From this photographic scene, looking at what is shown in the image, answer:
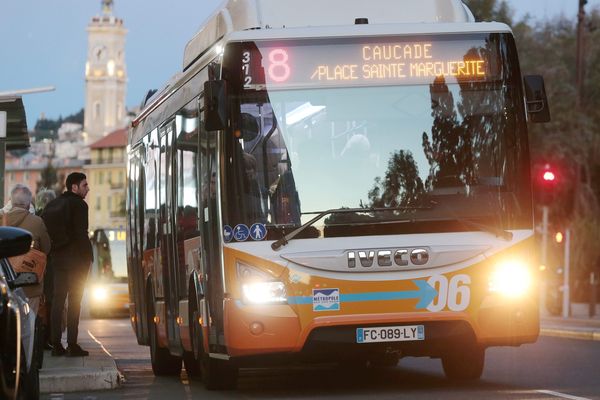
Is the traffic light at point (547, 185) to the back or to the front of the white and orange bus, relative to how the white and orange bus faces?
to the back

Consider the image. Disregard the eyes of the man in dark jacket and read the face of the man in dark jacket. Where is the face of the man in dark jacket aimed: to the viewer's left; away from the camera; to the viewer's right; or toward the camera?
to the viewer's right

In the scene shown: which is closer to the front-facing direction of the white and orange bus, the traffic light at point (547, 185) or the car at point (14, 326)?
the car

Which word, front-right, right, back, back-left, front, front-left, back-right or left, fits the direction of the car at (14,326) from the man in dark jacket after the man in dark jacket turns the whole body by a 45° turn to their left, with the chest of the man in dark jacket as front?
back

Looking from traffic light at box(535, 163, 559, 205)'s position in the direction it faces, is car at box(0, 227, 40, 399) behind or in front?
in front

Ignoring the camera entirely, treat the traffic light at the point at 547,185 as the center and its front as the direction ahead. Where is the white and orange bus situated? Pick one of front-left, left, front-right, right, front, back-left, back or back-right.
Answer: front

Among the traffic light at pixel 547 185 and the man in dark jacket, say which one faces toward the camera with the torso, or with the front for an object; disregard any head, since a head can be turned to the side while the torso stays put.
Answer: the traffic light

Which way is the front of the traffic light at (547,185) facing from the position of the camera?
facing the viewer

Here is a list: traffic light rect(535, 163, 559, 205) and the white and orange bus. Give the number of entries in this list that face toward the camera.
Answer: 2

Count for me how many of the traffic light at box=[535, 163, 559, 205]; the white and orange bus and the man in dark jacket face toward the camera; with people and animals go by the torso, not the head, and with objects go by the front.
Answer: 2

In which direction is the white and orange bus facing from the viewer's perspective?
toward the camera

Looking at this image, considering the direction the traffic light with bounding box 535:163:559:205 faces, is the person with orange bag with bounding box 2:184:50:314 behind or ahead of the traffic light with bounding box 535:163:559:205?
ahead

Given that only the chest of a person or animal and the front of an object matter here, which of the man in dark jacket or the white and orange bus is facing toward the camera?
the white and orange bus

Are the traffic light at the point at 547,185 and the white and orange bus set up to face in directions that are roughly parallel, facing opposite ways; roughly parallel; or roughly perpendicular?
roughly parallel
